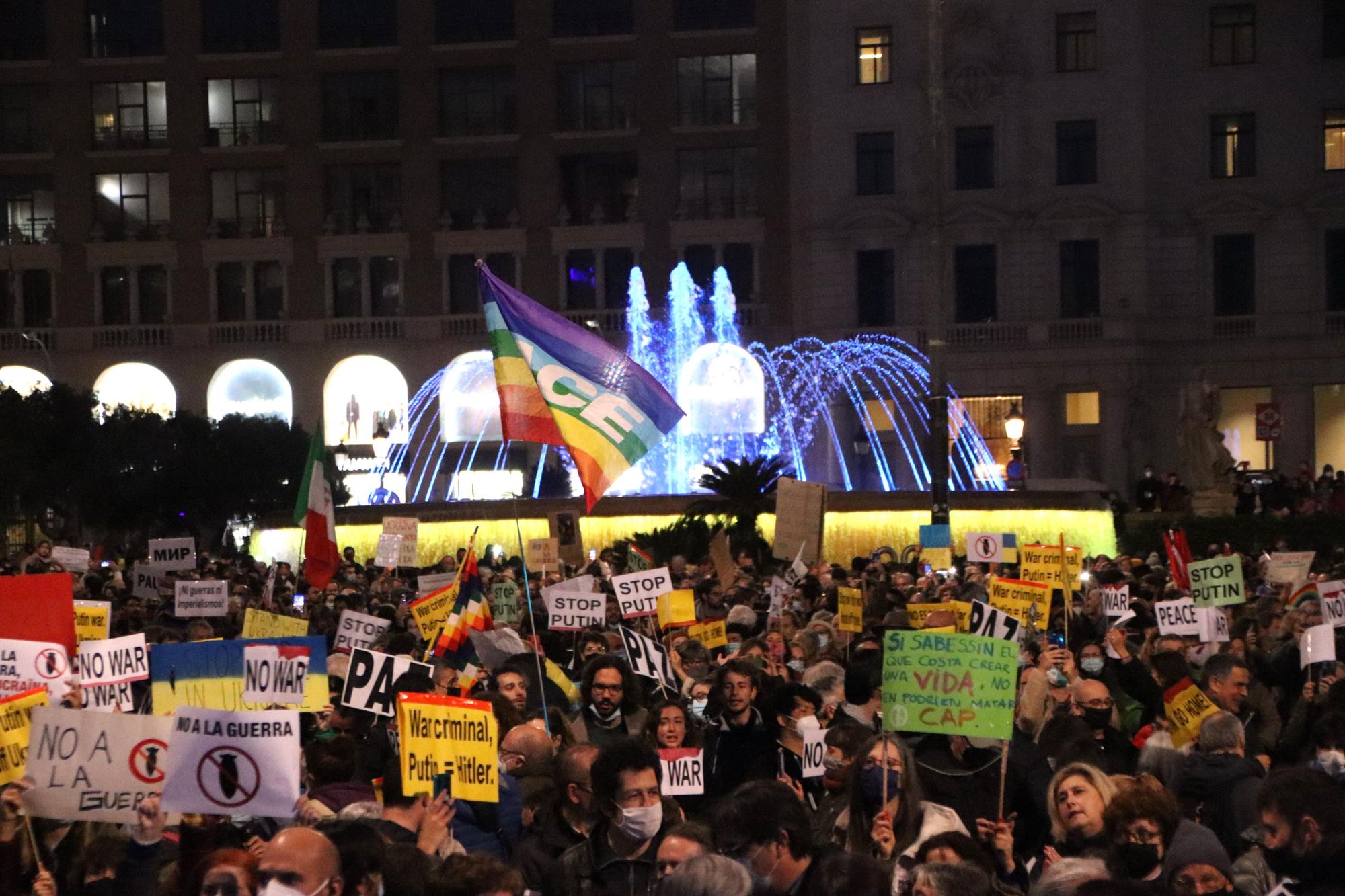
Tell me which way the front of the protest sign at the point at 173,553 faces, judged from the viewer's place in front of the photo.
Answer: facing the viewer

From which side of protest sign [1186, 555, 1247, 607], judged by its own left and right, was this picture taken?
front

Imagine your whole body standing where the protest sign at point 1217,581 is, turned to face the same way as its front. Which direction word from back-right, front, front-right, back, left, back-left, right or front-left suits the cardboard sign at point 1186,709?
front

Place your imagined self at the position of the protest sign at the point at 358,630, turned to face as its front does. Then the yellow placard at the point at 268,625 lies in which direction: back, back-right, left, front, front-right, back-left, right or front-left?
front-right

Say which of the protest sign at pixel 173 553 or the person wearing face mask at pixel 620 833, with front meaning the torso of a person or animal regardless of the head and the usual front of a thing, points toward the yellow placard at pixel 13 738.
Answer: the protest sign

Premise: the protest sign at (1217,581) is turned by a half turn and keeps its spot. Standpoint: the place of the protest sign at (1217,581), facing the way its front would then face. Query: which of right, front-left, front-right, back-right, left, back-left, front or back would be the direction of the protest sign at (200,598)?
left

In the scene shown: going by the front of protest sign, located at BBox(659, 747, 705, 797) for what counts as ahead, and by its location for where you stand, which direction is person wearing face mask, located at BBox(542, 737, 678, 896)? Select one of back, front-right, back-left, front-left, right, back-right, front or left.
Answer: front

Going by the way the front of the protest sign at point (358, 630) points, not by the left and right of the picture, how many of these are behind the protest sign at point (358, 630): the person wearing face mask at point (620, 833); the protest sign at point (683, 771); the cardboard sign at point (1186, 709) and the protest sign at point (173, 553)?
1

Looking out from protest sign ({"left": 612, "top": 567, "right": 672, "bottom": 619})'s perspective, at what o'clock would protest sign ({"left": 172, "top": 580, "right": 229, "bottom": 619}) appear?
protest sign ({"left": 172, "top": 580, "right": 229, "bottom": 619}) is roughly at 4 o'clock from protest sign ({"left": 612, "top": 567, "right": 672, "bottom": 619}).

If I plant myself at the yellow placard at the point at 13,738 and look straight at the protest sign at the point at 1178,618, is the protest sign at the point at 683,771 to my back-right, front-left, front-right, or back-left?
front-right

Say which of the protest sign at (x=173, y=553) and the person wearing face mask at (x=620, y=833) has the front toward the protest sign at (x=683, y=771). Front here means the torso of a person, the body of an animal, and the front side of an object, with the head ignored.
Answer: the protest sign at (x=173, y=553)

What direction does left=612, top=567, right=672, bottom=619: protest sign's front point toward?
toward the camera

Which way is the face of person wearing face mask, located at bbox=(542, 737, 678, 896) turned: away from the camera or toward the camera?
toward the camera

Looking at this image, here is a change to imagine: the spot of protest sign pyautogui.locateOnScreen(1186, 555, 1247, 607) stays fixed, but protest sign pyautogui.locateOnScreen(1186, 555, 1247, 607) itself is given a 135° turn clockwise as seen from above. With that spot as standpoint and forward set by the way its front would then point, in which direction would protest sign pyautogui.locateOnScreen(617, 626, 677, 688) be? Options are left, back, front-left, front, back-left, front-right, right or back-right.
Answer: left
